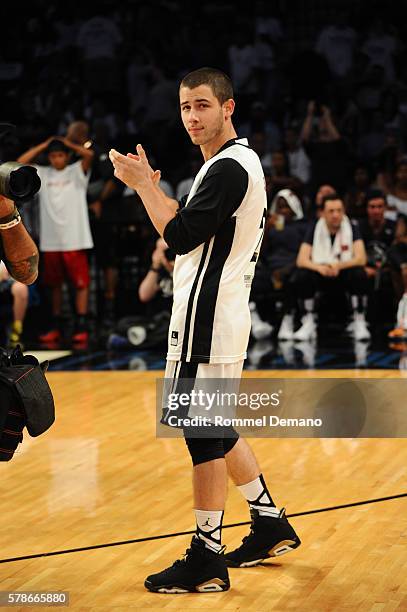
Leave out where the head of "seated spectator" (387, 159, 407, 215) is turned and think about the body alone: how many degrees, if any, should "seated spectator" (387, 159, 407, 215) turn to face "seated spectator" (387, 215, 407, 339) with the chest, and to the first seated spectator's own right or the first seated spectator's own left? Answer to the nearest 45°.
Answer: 0° — they already face them

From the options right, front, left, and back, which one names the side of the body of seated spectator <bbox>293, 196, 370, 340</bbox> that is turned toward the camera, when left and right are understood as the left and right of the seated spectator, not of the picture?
front

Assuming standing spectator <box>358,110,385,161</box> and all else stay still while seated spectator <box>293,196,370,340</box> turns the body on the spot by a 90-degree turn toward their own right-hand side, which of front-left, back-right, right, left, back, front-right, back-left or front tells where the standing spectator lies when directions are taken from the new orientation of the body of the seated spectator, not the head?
right

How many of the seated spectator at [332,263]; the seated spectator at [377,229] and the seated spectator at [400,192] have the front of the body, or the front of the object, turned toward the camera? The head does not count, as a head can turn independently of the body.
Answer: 3

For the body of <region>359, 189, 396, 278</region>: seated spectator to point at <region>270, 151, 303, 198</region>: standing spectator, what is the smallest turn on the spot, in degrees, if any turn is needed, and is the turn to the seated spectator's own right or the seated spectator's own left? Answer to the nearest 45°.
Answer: approximately 135° to the seated spectator's own right

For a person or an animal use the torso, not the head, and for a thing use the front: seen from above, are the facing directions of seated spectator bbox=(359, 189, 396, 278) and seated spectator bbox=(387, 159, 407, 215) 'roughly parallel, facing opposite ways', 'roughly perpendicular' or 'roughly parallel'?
roughly parallel

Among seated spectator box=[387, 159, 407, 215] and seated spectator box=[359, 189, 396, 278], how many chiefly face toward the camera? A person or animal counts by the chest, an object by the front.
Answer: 2

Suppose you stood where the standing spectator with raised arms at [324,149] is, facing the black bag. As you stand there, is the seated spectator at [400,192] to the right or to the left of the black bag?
left

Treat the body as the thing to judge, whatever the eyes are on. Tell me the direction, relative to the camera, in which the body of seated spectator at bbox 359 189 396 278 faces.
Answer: toward the camera

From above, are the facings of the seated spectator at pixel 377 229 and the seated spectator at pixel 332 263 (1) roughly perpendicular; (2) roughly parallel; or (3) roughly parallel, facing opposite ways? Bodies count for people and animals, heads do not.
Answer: roughly parallel

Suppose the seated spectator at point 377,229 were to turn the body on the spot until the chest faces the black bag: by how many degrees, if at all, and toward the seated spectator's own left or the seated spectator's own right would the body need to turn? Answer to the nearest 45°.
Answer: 0° — they already face it

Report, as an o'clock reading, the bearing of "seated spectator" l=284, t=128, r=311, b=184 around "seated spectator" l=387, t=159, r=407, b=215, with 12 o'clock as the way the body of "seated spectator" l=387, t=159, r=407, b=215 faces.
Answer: "seated spectator" l=284, t=128, r=311, b=184 is roughly at 4 o'clock from "seated spectator" l=387, t=159, r=407, b=215.

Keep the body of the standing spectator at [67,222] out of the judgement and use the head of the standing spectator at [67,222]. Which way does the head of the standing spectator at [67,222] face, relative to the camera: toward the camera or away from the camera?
toward the camera

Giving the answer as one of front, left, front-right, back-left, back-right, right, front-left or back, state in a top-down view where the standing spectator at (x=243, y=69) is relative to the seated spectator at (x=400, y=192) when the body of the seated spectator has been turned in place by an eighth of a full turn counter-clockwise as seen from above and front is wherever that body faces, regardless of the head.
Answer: back

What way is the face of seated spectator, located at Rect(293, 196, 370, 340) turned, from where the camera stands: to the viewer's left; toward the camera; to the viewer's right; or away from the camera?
toward the camera

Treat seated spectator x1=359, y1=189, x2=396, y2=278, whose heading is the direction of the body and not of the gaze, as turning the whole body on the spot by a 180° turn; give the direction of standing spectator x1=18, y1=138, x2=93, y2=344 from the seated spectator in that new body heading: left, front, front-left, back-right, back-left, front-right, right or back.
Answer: left
